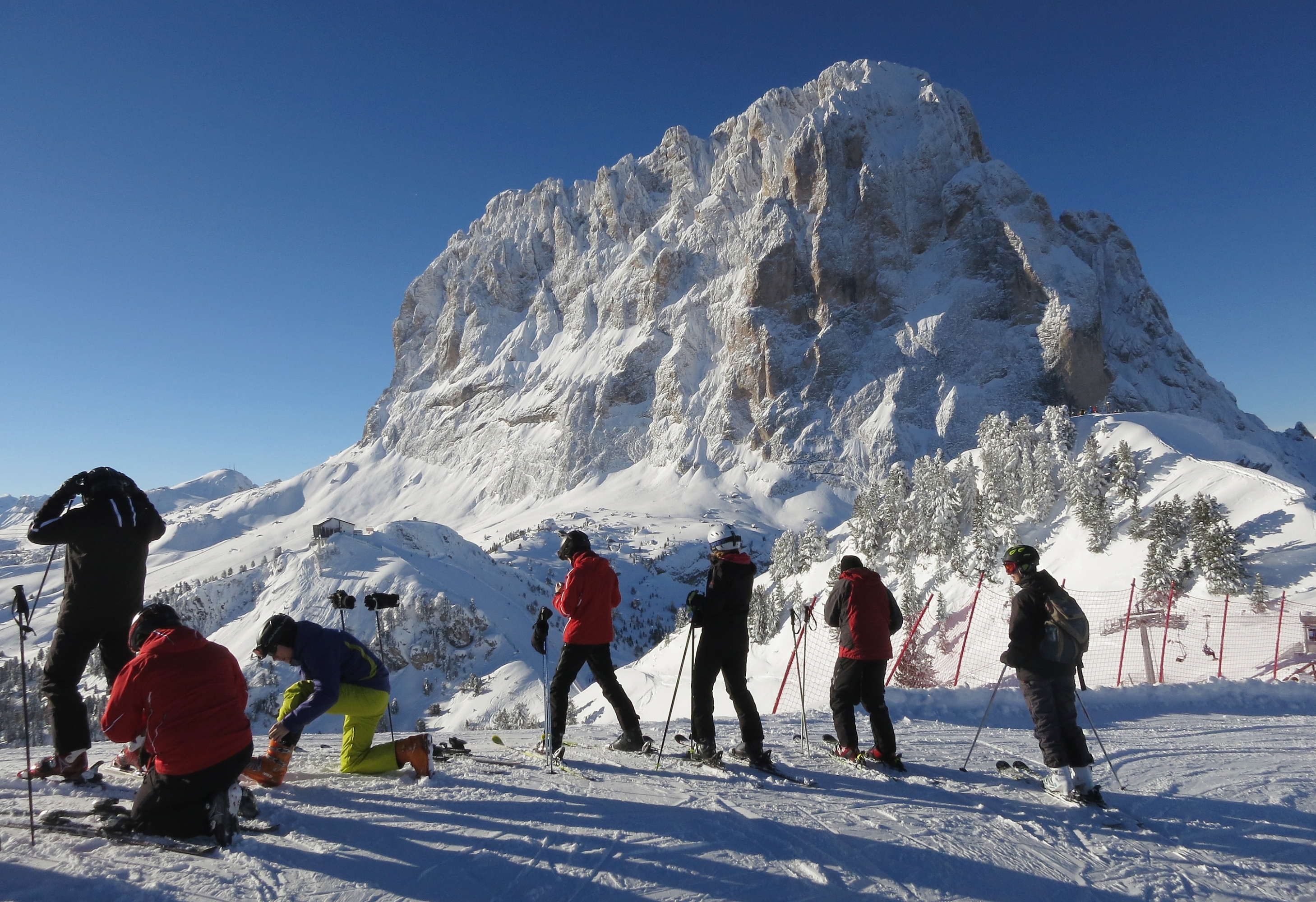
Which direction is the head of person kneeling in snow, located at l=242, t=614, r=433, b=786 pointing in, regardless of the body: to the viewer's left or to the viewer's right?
to the viewer's left

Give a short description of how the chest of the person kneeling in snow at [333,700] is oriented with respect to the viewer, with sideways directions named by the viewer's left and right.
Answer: facing to the left of the viewer

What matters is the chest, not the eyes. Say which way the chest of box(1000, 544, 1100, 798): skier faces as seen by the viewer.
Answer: to the viewer's left

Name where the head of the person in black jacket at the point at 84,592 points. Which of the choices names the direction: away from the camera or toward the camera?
away from the camera

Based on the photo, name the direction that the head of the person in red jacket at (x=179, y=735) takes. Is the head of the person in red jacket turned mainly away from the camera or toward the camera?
away from the camera

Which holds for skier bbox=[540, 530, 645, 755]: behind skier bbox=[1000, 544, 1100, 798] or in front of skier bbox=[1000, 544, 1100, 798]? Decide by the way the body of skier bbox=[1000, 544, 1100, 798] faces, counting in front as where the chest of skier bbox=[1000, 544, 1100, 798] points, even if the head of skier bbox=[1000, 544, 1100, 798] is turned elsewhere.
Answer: in front

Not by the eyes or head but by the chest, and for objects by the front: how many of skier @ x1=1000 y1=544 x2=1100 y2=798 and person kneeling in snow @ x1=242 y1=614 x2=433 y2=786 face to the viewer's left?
2

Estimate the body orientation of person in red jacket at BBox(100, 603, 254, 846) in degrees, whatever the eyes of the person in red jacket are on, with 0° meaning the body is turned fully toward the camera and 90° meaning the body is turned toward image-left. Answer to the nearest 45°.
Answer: approximately 135°

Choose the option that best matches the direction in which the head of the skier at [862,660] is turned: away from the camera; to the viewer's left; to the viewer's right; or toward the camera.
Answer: away from the camera
